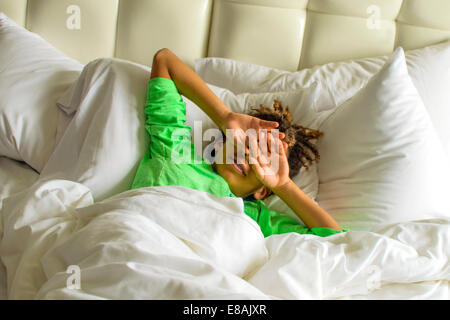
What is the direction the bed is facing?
toward the camera

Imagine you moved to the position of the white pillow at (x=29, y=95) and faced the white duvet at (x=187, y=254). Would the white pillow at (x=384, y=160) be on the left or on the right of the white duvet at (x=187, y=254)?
left
